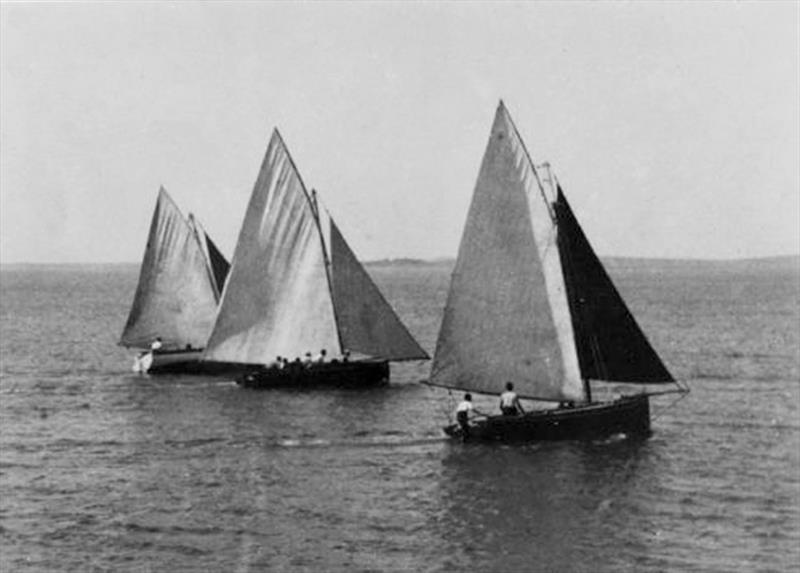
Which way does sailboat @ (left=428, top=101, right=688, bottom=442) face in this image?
to the viewer's right
